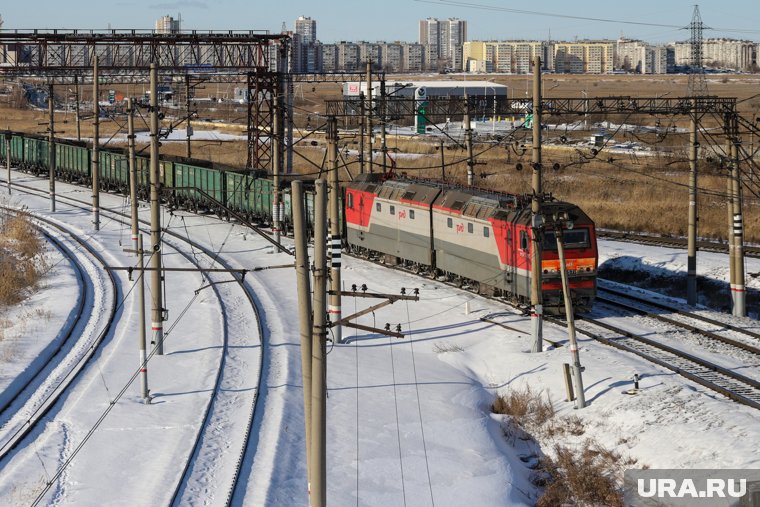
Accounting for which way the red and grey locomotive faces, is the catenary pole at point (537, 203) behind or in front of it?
in front

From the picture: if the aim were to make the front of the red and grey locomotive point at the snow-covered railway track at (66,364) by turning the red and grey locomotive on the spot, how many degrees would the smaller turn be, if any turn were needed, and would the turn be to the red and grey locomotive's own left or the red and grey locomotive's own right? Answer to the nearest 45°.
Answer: approximately 90° to the red and grey locomotive's own right

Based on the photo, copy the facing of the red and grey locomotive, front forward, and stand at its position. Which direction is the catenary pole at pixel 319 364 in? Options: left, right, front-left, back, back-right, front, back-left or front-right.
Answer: front-right

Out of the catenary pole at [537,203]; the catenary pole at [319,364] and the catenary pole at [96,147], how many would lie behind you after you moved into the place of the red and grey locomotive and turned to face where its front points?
1

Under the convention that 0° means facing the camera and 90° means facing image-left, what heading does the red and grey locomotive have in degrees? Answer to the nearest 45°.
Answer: approximately 315°

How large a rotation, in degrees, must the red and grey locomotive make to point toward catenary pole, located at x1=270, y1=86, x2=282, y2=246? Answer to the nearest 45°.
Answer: approximately 180°

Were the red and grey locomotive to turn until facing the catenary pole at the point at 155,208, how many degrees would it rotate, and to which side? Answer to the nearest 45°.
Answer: approximately 90° to its right

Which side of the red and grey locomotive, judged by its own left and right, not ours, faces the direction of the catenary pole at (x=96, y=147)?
back

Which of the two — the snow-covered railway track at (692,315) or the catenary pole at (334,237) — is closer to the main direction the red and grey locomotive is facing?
the snow-covered railway track

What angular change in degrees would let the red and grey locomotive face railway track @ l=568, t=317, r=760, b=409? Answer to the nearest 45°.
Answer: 0° — it already faces it

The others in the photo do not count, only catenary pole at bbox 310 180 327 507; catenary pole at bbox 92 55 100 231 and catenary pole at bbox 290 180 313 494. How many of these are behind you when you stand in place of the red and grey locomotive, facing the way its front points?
1

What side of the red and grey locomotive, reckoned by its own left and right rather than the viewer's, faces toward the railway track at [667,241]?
left
